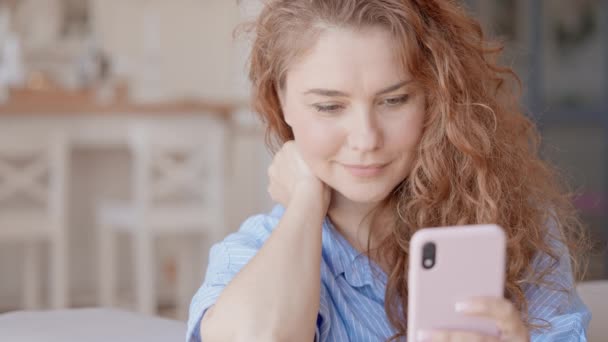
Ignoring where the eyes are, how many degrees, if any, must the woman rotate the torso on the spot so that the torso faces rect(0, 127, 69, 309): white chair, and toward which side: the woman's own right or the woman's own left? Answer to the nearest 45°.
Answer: approximately 135° to the woman's own right

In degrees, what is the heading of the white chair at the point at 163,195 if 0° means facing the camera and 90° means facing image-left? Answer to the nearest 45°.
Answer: approximately 135°

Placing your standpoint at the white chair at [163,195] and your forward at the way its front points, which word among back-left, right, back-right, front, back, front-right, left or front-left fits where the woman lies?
back-left

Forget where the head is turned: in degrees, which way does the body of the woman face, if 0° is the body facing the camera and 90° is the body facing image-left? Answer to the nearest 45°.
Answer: approximately 0°

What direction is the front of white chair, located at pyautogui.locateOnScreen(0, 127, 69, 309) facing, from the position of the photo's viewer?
facing away from the viewer and to the left of the viewer
